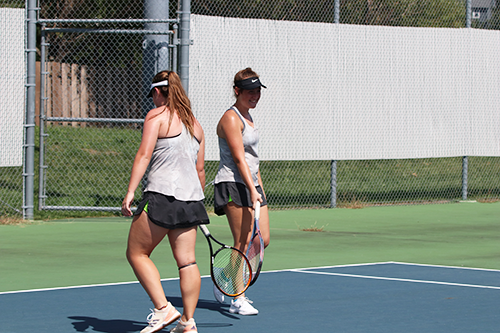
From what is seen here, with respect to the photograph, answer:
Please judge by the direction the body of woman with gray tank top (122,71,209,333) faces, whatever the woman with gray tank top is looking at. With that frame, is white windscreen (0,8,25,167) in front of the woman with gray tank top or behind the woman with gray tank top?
in front

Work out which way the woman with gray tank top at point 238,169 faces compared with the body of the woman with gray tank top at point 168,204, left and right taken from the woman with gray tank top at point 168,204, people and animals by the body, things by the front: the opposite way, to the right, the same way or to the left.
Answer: the opposite way

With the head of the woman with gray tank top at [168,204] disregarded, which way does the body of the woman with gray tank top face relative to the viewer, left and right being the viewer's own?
facing away from the viewer and to the left of the viewer

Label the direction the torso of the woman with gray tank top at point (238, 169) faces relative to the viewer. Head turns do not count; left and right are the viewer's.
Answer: facing the viewer and to the right of the viewer

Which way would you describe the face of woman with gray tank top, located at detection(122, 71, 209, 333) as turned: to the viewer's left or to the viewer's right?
to the viewer's left

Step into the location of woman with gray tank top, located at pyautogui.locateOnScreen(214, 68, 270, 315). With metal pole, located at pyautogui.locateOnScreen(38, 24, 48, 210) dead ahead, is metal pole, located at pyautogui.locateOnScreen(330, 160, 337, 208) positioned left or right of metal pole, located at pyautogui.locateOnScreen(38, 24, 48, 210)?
right

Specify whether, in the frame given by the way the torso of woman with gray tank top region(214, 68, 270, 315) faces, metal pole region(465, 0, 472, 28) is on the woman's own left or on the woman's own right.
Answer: on the woman's own left

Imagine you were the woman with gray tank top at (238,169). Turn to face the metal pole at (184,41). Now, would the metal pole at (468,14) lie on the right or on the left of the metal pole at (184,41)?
right

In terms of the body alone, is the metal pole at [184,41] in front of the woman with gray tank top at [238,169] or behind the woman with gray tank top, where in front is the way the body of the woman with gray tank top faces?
behind

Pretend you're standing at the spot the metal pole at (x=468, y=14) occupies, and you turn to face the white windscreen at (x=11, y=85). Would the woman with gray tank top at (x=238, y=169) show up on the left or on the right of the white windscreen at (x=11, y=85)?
left

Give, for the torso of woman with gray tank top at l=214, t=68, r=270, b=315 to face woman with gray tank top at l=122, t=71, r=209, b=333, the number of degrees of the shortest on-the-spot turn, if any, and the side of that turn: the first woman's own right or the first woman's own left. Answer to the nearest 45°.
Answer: approximately 90° to the first woman's own right
